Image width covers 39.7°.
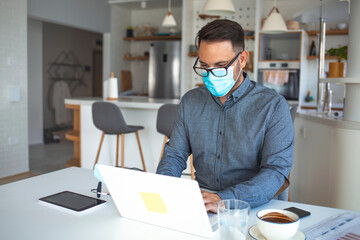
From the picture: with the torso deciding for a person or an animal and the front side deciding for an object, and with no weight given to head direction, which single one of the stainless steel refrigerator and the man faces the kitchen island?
the stainless steel refrigerator

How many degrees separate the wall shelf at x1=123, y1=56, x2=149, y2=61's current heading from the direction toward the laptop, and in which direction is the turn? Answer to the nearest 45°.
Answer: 0° — it already faces it

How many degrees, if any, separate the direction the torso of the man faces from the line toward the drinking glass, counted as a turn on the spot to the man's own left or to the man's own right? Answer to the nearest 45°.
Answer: approximately 45° to the man's own left

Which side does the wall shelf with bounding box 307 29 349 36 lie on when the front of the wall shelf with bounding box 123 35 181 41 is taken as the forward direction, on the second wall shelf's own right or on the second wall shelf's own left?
on the second wall shelf's own left

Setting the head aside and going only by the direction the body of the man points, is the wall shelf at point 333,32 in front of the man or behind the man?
behind

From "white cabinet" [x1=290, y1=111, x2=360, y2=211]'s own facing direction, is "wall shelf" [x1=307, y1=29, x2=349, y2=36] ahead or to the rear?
to the rear

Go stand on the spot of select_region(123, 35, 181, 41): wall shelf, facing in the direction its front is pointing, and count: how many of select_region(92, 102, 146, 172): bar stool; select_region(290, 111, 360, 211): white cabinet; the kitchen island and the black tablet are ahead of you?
4

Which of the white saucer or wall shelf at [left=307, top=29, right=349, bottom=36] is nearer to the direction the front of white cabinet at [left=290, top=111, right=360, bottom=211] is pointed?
the white saucer
